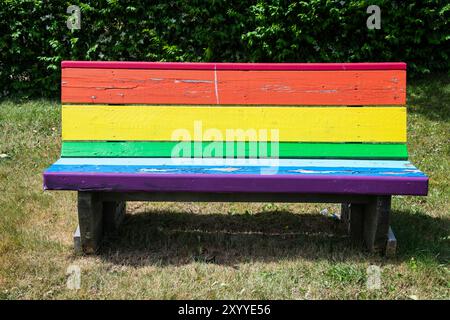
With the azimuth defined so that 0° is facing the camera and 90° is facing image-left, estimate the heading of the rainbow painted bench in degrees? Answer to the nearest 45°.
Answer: approximately 0°
